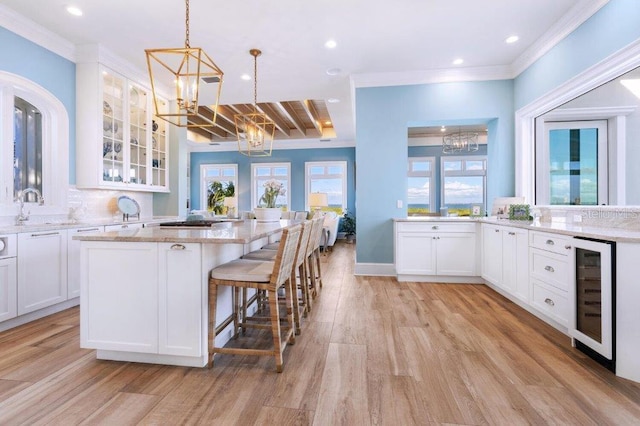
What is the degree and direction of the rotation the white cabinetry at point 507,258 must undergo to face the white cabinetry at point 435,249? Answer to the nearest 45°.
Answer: approximately 90° to its right

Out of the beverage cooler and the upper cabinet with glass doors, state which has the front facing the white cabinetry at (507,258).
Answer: the upper cabinet with glass doors

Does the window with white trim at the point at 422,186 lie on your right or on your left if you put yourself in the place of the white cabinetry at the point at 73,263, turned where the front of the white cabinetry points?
on your left

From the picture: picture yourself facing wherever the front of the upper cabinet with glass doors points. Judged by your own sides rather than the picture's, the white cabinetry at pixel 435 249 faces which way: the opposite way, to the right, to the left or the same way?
to the right

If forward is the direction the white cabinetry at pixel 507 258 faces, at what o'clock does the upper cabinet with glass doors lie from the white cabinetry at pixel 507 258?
The upper cabinet with glass doors is roughly at 1 o'clock from the white cabinetry.

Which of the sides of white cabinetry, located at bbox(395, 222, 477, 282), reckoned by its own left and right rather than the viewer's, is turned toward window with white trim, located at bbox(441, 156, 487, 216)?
back

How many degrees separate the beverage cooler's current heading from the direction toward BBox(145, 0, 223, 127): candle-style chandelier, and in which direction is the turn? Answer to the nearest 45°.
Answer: approximately 45° to its right

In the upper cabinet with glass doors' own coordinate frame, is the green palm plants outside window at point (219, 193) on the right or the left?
on its left

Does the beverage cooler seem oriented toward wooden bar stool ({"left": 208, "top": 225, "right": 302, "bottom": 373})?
yes

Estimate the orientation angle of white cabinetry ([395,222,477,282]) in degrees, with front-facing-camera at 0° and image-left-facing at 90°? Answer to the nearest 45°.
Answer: approximately 0°
